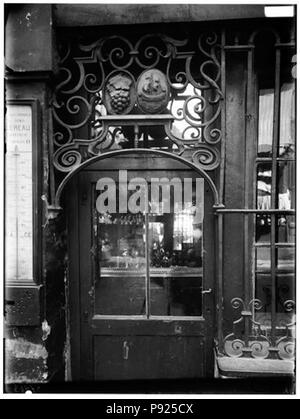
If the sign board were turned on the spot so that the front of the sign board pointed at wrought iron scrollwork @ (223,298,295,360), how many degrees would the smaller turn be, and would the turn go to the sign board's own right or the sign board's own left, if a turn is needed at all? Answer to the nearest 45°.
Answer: approximately 90° to the sign board's own left

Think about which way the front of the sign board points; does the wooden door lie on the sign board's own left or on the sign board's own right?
on the sign board's own left

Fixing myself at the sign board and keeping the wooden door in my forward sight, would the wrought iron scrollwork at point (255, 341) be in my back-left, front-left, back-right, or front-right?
front-right

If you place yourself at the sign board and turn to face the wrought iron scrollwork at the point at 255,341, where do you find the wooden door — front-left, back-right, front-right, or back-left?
front-left

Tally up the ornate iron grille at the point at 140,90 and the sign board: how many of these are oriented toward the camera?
2

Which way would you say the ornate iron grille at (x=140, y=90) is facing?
toward the camera

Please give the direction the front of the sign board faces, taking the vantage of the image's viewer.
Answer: facing the viewer

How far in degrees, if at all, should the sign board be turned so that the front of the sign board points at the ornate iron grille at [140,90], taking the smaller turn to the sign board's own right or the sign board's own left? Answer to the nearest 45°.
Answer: approximately 90° to the sign board's own left
